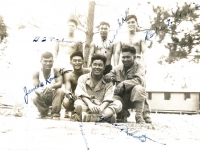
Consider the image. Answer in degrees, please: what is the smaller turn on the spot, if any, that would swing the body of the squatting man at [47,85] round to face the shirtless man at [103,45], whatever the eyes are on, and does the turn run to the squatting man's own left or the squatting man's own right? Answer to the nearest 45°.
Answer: approximately 90° to the squatting man's own left

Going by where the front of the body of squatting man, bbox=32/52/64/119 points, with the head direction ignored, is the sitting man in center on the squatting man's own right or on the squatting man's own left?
on the squatting man's own left

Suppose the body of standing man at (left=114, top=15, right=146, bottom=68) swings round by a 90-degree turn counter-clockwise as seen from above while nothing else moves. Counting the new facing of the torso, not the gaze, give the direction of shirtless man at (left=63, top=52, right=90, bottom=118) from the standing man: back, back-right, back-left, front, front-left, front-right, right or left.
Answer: back

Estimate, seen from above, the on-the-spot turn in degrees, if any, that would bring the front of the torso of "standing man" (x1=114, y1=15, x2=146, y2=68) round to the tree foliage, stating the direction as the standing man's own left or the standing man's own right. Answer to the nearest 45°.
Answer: approximately 90° to the standing man's own left

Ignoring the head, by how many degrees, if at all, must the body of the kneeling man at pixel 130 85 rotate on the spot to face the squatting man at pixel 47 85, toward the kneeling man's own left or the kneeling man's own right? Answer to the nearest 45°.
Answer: approximately 45° to the kneeling man's own right

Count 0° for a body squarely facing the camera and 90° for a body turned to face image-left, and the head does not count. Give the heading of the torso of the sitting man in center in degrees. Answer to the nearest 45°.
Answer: approximately 0°
